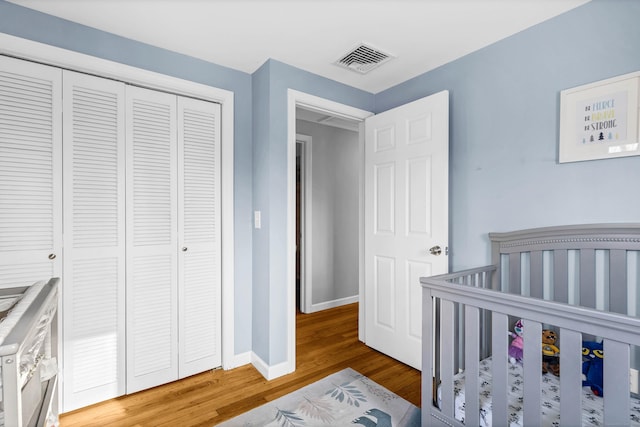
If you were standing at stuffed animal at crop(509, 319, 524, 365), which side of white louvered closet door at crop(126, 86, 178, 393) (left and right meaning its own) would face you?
front

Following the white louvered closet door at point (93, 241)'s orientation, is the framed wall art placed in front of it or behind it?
in front

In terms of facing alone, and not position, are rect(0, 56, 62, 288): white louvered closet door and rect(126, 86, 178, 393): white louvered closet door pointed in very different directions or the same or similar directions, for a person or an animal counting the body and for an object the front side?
same or similar directions

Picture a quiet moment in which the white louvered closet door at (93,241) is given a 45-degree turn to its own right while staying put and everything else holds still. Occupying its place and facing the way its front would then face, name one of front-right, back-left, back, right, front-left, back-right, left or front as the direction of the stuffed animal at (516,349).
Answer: front-left

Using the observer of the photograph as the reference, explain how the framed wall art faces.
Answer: facing the viewer and to the left of the viewer

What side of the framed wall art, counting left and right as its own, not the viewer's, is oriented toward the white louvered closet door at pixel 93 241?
front

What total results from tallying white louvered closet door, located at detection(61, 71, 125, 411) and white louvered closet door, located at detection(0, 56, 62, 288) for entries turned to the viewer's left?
0

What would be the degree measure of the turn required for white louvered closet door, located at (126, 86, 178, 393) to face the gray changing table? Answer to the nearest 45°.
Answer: approximately 45° to its right

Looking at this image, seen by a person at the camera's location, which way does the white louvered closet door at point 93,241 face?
facing the viewer and to the right of the viewer

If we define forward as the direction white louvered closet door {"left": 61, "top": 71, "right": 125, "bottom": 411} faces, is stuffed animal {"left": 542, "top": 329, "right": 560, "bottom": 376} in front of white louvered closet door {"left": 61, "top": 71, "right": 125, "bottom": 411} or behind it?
in front

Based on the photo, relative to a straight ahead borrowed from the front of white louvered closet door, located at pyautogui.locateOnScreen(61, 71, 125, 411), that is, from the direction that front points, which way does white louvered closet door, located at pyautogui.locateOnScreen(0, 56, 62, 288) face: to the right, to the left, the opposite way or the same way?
the same way

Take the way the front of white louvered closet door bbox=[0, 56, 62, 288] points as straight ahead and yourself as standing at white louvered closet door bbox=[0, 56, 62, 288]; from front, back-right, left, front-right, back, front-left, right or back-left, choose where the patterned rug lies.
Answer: front

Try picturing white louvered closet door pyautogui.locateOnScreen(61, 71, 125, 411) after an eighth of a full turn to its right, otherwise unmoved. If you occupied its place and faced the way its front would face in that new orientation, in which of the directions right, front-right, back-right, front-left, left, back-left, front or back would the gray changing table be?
front
